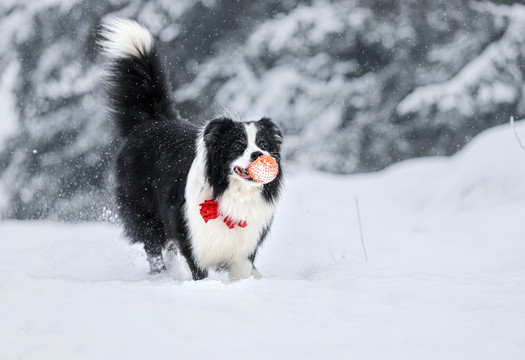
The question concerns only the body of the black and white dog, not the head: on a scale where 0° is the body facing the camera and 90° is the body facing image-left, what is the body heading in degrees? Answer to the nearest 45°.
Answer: approximately 315°
